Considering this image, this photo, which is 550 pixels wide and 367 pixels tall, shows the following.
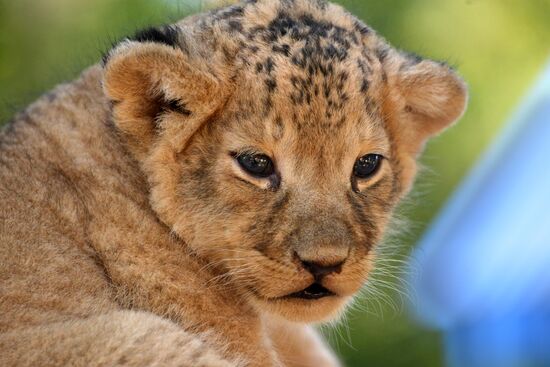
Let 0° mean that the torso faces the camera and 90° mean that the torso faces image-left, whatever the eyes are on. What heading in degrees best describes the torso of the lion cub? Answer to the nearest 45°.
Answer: approximately 315°
